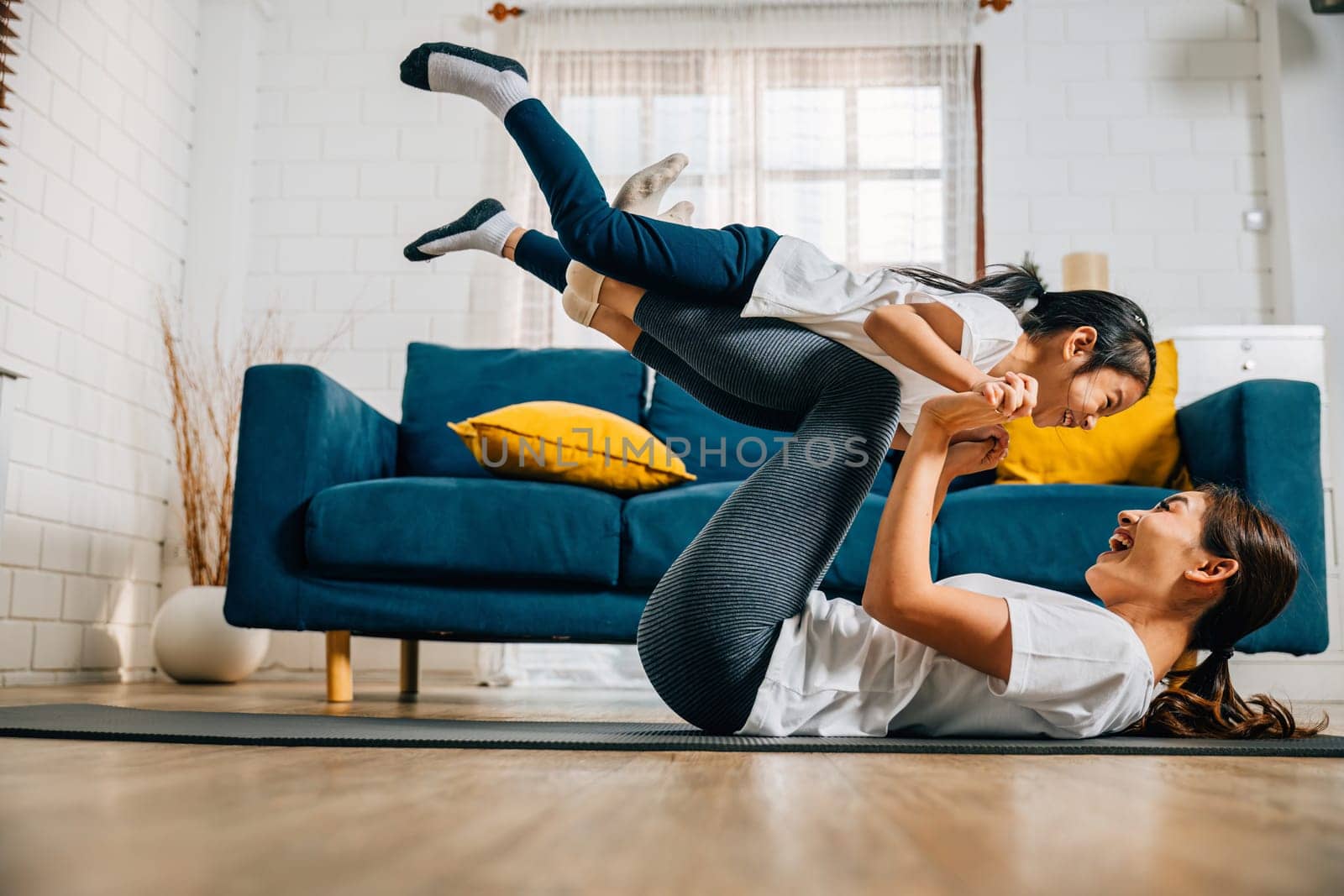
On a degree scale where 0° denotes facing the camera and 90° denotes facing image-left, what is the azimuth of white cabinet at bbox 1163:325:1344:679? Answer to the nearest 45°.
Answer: approximately 0°

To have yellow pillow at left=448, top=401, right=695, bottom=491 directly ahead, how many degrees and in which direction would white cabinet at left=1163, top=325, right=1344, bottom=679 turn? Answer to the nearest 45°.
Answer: approximately 45° to its right

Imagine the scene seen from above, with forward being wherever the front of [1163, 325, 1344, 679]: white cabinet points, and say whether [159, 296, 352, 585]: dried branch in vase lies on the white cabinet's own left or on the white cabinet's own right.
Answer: on the white cabinet's own right

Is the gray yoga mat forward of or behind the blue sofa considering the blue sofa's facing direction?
forward

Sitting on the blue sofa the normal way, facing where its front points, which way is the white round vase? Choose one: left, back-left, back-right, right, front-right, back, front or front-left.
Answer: back-right

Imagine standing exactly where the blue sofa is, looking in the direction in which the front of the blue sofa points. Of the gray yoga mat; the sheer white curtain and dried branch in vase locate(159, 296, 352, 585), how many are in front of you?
1

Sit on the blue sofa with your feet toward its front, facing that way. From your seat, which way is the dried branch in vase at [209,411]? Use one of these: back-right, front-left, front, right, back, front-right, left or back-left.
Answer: back-right

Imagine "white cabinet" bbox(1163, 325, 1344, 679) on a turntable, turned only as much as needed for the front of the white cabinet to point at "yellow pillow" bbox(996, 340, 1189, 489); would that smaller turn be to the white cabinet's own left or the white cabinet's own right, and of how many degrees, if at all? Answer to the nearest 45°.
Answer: approximately 45° to the white cabinet's own right

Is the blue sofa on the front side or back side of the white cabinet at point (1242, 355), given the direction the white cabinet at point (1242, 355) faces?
on the front side

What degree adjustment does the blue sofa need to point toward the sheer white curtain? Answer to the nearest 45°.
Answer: approximately 180°

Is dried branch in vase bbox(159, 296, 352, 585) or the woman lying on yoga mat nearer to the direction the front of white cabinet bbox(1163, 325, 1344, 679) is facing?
the woman lying on yoga mat

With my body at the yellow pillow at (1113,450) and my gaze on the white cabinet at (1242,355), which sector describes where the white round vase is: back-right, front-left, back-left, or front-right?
back-left

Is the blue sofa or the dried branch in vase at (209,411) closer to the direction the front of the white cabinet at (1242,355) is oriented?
the blue sofa

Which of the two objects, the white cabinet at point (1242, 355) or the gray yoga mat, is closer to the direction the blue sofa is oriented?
the gray yoga mat
